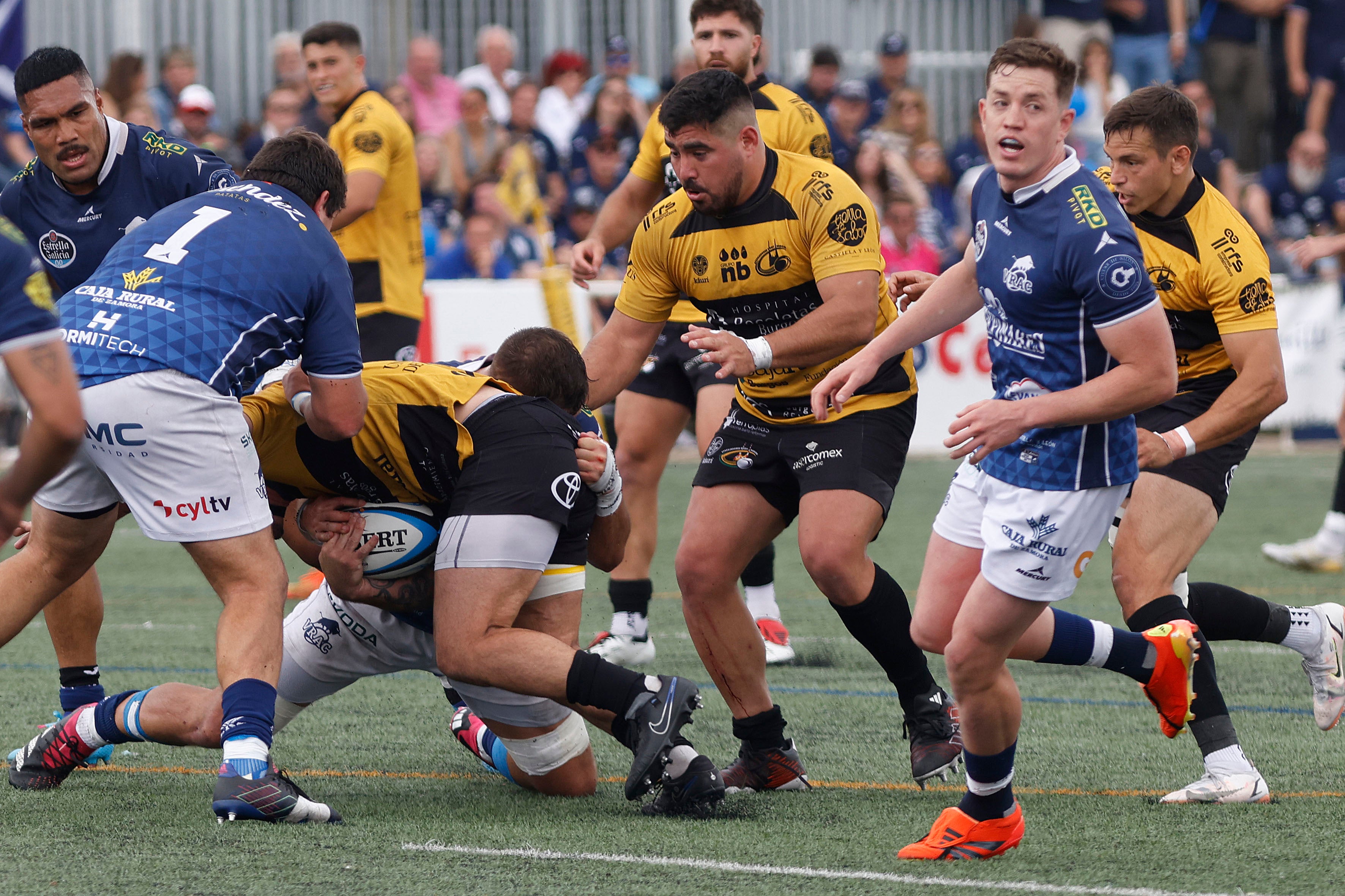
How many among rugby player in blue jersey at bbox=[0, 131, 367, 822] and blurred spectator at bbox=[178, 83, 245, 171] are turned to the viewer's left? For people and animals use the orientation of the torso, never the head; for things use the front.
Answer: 0

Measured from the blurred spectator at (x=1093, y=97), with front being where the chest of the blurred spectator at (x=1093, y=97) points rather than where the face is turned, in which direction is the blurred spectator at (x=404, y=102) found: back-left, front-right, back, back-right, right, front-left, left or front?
front-right

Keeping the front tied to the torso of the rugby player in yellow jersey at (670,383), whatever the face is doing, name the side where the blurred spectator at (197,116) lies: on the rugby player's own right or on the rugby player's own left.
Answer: on the rugby player's own right

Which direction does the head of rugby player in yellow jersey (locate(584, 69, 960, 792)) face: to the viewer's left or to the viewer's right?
to the viewer's left

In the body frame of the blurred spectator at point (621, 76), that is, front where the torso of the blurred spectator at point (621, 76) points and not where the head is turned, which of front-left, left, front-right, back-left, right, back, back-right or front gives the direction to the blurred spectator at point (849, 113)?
front-left

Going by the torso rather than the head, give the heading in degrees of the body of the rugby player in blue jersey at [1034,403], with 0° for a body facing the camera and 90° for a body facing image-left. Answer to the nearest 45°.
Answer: approximately 45°

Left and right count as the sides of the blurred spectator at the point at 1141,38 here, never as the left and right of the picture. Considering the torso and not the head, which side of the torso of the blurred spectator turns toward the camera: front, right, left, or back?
front

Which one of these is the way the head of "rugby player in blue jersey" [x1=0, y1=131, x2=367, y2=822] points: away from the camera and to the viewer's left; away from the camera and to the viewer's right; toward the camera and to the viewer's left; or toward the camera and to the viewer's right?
away from the camera and to the viewer's right

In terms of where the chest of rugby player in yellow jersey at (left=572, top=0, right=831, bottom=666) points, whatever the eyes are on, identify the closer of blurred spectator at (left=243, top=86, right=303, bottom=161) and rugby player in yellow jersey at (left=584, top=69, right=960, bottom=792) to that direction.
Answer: the rugby player in yellow jersey

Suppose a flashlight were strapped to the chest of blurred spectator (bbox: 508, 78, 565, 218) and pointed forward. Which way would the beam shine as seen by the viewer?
toward the camera

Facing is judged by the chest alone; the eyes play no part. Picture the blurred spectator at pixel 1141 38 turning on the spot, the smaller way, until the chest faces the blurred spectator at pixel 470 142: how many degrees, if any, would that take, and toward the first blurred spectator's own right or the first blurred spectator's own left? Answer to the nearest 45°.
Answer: approximately 45° to the first blurred spectator's own right
